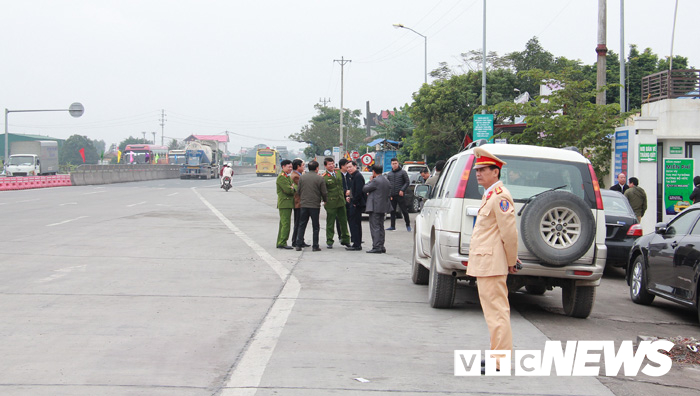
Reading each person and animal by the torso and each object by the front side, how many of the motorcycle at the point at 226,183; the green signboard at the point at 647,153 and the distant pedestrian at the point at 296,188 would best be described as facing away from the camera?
1

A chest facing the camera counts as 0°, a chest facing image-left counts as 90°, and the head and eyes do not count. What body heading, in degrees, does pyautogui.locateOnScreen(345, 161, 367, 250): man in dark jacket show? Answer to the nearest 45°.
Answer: approximately 90°

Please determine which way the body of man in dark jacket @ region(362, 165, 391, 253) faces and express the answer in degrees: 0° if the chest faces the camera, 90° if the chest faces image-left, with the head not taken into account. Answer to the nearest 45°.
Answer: approximately 135°

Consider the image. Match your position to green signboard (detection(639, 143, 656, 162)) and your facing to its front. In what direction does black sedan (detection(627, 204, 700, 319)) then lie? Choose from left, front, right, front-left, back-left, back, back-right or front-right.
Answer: front

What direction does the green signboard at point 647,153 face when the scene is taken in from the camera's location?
facing the viewer

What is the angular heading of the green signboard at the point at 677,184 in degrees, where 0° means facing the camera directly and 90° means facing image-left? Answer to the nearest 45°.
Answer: approximately 0°

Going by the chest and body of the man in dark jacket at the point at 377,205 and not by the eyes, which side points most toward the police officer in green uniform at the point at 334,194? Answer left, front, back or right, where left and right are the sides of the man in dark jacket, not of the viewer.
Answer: front

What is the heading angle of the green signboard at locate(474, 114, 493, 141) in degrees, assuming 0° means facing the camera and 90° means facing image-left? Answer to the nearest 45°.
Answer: approximately 0°
